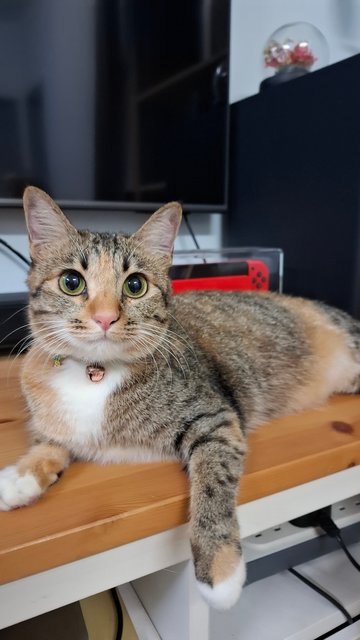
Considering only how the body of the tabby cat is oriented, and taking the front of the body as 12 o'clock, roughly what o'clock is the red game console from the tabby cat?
The red game console is roughly at 5 o'clock from the tabby cat.

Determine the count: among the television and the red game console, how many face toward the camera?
2

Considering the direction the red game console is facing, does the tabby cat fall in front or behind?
in front

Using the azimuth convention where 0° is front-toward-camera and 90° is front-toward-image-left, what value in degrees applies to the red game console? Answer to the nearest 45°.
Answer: approximately 0°

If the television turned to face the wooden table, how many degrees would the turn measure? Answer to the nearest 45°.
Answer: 0° — it already faces it

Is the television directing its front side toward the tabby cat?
yes
